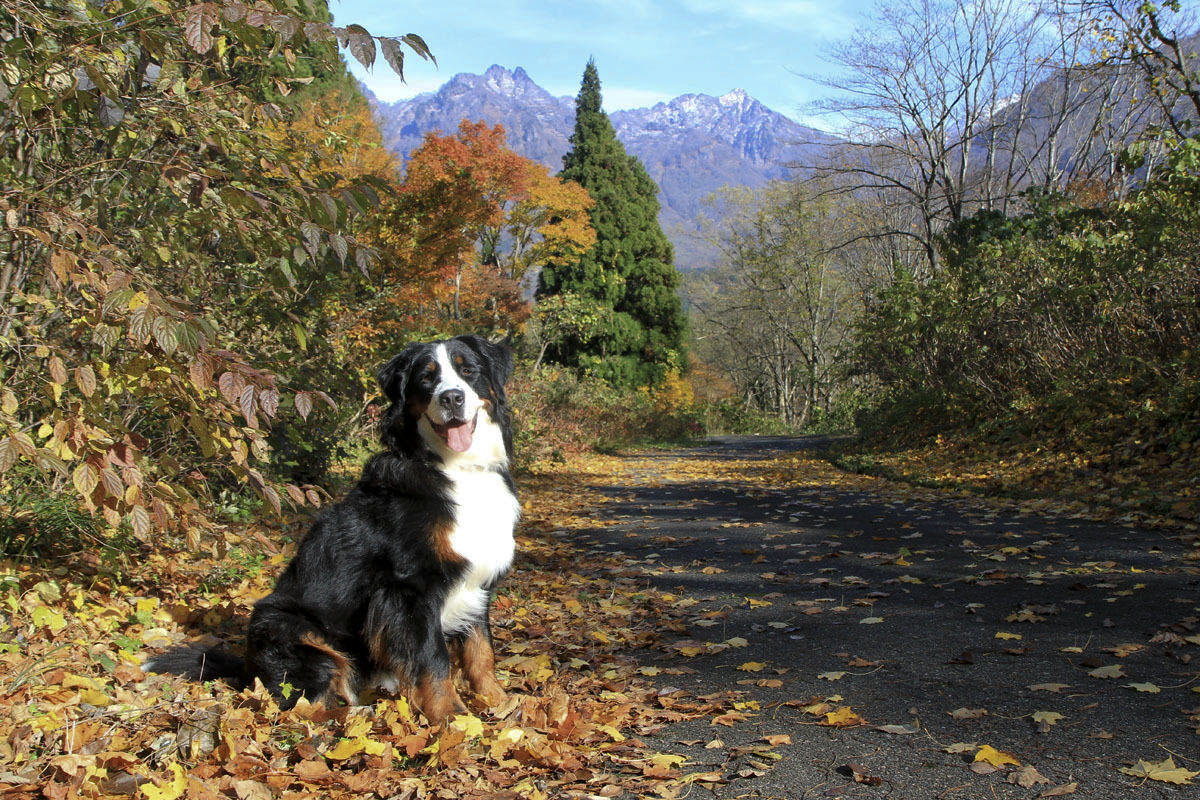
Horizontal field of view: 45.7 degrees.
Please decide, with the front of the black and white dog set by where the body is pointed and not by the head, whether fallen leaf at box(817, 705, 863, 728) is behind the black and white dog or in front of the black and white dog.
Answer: in front

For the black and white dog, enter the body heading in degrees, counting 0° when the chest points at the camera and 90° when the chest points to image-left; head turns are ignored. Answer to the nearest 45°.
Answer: approximately 315°

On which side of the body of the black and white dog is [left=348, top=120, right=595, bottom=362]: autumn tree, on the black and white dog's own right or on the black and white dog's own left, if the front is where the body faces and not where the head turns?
on the black and white dog's own left

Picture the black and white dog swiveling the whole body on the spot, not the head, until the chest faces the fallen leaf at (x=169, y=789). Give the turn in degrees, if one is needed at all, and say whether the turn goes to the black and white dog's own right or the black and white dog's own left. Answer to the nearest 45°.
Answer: approximately 90° to the black and white dog's own right

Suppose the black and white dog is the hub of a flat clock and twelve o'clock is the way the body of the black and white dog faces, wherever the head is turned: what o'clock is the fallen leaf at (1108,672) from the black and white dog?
The fallen leaf is roughly at 11 o'clock from the black and white dog.

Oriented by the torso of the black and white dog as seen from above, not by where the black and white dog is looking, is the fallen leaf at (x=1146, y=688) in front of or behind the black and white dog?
in front

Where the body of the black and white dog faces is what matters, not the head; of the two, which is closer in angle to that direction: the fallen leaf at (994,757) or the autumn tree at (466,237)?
the fallen leaf

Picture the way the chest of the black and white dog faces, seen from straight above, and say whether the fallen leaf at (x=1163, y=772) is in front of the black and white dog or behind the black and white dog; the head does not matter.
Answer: in front

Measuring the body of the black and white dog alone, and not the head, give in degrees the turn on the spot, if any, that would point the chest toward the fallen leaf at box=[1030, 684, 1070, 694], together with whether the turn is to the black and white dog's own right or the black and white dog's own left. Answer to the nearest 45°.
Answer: approximately 45° to the black and white dog's own left
